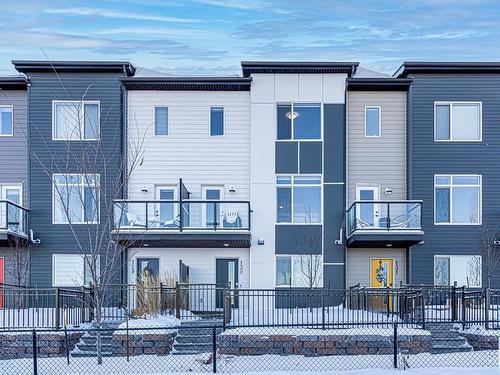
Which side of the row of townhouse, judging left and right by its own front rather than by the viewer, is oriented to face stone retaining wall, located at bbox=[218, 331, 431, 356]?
front

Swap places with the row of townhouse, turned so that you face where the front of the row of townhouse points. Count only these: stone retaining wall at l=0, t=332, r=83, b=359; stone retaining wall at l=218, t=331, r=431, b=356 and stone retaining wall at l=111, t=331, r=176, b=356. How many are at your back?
0

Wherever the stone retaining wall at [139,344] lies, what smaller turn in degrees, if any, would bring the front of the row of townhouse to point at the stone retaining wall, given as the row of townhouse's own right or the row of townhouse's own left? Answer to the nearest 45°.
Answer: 0° — it already faces it

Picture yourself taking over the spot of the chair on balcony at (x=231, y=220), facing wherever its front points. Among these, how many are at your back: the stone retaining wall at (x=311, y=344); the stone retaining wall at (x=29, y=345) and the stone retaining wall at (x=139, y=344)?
0

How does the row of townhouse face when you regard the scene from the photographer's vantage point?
facing the viewer

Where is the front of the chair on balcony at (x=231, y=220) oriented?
toward the camera

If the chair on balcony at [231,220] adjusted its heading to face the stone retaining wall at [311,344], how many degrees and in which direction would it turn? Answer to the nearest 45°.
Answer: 0° — it already faces it
